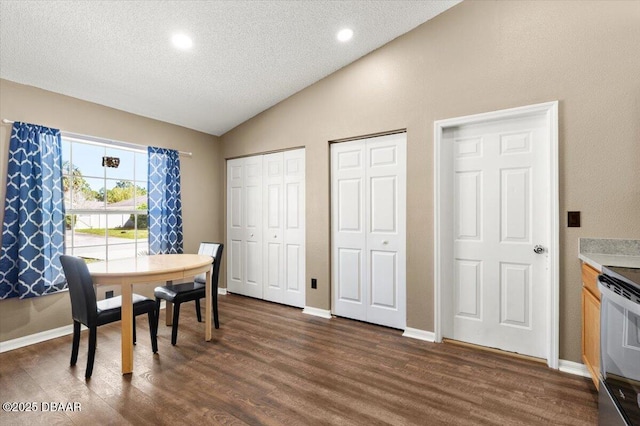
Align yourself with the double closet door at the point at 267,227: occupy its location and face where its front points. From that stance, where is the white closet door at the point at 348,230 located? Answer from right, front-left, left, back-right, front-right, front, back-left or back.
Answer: left

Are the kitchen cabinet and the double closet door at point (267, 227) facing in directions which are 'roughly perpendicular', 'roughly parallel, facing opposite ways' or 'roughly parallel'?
roughly perpendicular

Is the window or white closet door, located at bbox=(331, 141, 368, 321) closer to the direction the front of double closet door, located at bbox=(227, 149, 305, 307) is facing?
the window

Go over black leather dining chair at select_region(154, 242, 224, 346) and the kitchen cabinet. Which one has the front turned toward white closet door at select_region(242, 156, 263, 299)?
the kitchen cabinet

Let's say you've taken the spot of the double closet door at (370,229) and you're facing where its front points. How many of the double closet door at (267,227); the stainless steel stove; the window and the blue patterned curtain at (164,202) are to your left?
1

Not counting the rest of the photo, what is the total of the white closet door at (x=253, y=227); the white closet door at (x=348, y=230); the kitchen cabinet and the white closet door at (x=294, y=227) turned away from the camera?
0

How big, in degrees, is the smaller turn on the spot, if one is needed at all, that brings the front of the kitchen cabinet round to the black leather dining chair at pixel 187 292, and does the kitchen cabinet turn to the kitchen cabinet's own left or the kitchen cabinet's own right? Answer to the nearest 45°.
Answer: approximately 45° to the kitchen cabinet's own left

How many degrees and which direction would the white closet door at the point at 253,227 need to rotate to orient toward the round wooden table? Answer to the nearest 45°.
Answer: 0° — it already faces it

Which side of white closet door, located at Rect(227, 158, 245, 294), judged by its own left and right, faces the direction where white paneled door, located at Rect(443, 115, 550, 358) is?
left

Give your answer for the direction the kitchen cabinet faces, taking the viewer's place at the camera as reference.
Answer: facing to the left of the viewer

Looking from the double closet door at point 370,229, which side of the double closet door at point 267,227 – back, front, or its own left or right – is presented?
left

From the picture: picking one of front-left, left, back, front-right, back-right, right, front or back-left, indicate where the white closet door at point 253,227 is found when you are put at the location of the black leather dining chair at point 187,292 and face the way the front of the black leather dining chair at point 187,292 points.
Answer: back

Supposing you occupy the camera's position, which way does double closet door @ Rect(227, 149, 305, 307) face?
facing the viewer and to the left of the viewer

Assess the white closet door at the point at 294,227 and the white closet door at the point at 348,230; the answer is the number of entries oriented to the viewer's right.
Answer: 0
